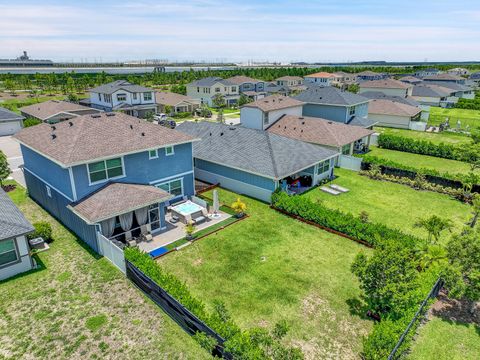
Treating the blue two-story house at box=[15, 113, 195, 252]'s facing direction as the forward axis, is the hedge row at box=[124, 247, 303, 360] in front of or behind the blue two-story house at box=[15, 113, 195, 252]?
behind

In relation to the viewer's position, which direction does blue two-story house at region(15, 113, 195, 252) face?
facing away from the viewer and to the left of the viewer

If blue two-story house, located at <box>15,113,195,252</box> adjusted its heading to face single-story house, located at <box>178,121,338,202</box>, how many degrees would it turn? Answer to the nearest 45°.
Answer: approximately 135° to its right

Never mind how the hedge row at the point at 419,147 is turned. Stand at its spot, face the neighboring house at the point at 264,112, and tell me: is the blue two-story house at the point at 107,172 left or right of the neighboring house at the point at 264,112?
left

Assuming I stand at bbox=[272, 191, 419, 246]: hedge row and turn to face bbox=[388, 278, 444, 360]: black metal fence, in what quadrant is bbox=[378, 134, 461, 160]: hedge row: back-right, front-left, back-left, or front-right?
back-left

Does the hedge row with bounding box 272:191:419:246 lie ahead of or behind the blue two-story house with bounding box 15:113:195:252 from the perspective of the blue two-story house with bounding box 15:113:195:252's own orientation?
behind

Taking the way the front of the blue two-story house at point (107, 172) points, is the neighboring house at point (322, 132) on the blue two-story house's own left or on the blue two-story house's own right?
on the blue two-story house's own right

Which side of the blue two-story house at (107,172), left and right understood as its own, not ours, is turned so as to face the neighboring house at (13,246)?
left
